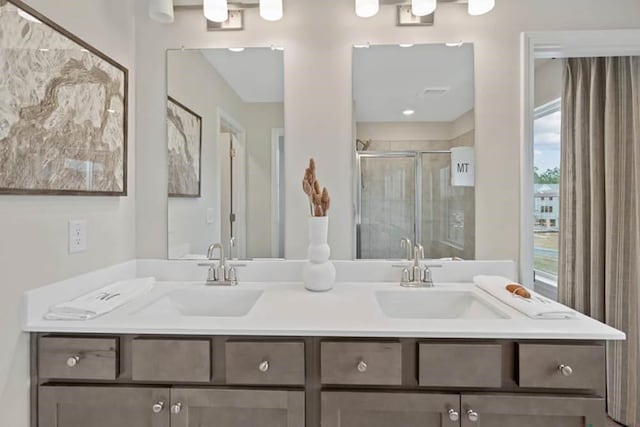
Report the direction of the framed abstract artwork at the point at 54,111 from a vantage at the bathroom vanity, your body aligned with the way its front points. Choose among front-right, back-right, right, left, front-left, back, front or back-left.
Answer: right

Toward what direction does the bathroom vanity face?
toward the camera

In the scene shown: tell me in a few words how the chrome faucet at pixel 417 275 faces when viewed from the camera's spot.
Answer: facing the viewer

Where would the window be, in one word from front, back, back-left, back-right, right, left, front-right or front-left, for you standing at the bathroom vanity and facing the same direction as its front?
back-left
